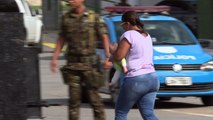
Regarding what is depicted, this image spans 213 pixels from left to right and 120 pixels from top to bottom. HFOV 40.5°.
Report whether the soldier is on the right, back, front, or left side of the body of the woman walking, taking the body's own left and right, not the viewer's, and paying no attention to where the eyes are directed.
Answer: front

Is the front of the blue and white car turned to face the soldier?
no

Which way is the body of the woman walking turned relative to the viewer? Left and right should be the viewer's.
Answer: facing away from the viewer and to the left of the viewer

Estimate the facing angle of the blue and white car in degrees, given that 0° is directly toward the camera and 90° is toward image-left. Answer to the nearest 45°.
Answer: approximately 315°

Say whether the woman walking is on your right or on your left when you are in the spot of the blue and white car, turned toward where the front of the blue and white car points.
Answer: on your right

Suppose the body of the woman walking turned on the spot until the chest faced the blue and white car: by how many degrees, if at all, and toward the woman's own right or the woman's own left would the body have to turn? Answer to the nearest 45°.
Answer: approximately 45° to the woman's own right
